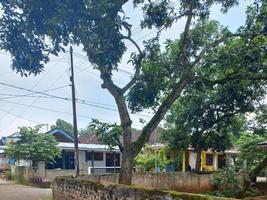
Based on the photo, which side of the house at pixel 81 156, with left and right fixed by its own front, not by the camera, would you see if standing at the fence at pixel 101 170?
front

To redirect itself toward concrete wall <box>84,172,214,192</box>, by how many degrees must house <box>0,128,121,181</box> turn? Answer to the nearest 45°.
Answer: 0° — it already faces it

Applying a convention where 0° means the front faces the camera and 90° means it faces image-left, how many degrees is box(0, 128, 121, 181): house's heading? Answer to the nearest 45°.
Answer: approximately 0°

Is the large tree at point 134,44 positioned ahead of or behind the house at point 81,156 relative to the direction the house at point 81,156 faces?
ahead

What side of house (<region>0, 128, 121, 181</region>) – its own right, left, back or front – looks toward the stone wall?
front

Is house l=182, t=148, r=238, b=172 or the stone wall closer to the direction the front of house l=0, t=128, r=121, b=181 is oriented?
the stone wall
